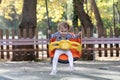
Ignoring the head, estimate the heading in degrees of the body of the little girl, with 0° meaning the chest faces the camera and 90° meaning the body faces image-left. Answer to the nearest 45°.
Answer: approximately 0°

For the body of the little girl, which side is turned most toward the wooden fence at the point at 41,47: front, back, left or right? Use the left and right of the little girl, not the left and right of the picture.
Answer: back

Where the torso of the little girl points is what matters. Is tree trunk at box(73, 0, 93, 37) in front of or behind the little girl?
behind
